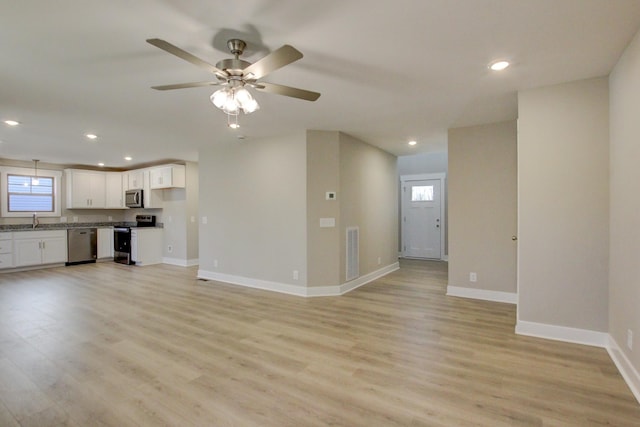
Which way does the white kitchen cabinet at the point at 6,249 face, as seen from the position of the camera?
facing the viewer

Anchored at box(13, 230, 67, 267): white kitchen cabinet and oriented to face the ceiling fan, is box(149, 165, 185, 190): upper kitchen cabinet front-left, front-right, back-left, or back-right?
front-left

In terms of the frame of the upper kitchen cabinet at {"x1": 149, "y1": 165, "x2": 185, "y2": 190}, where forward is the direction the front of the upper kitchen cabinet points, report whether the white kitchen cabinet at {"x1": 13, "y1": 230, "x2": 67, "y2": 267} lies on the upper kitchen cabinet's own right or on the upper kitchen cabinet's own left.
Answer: on the upper kitchen cabinet's own right

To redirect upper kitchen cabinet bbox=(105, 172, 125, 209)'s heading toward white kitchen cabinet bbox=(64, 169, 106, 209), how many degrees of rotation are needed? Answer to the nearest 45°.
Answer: approximately 90° to its right

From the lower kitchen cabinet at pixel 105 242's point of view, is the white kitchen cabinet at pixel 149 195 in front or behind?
in front

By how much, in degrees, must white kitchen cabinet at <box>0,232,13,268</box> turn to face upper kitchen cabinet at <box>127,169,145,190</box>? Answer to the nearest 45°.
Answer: approximately 90° to its left

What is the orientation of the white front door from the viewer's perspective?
toward the camera

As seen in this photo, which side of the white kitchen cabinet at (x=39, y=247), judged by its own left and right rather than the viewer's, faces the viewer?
front

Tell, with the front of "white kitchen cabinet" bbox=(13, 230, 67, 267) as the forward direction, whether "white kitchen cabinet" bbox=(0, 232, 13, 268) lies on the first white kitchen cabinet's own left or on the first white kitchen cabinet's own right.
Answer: on the first white kitchen cabinet's own right

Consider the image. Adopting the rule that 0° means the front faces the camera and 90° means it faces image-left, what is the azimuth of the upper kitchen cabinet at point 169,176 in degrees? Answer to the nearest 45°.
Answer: approximately 45°

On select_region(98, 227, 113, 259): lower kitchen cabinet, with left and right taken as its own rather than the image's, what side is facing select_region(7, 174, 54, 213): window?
right

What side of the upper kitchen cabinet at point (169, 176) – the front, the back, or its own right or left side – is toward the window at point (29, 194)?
right

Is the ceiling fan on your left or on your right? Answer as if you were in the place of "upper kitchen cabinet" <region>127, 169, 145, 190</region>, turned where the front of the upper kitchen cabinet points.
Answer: on your left

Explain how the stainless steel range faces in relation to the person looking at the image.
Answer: facing the viewer and to the left of the viewer

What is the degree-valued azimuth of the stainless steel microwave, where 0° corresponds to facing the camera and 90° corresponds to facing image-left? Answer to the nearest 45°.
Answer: approximately 45°
